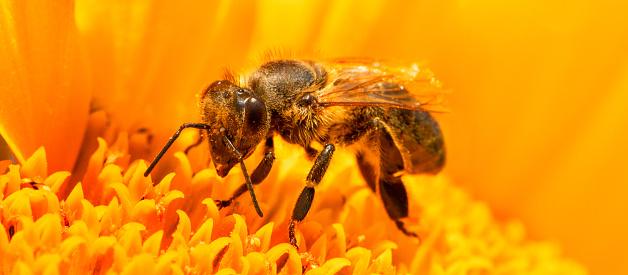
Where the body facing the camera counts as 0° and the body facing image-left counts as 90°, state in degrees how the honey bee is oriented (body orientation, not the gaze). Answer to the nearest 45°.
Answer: approximately 45°
